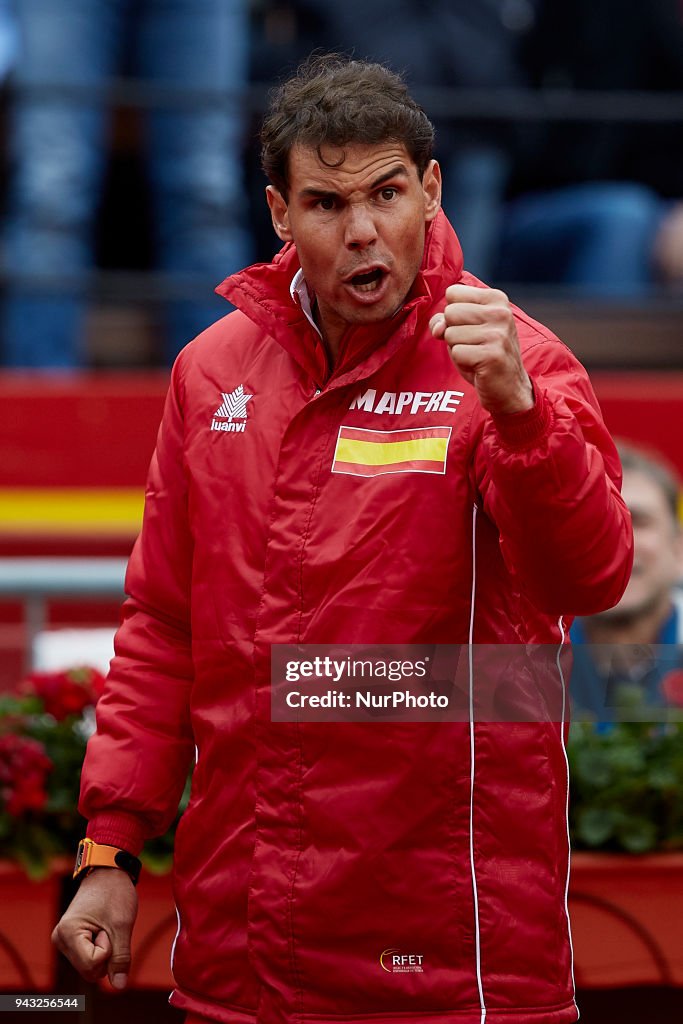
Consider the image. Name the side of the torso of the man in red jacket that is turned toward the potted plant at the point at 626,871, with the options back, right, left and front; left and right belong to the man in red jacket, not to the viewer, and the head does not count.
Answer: back

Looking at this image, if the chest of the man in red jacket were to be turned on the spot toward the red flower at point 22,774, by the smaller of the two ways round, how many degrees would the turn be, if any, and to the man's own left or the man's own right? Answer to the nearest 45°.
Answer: approximately 90° to the man's own right

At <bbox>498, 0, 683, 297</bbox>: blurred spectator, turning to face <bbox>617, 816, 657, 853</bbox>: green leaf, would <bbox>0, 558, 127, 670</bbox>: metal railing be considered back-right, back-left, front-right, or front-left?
front-right

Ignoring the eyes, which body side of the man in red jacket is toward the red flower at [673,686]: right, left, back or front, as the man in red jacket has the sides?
back

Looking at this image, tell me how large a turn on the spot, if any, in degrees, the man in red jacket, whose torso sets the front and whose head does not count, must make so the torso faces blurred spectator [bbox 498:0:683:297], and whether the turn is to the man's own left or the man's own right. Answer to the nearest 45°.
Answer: approximately 135° to the man's own right

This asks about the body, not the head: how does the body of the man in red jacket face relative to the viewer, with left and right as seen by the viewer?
facing the viewer and to the left of the viewer
